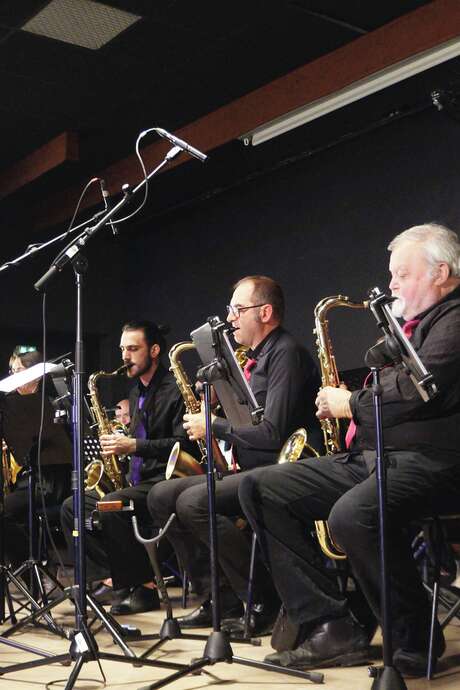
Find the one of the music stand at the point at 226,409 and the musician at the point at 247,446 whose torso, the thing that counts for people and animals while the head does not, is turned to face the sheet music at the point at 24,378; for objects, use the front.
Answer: the musician

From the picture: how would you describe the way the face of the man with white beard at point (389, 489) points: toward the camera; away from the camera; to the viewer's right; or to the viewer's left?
to the viewer's left

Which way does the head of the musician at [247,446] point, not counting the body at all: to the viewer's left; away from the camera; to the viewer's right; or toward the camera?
to the viewer's left

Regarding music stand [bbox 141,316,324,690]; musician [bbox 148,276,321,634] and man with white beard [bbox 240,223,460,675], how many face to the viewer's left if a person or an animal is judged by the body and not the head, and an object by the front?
2

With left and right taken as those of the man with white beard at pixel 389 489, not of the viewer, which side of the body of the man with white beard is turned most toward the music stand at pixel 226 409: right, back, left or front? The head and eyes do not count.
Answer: front

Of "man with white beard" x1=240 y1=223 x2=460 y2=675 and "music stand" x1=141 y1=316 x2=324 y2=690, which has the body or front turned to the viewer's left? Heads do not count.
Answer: the man with white beard

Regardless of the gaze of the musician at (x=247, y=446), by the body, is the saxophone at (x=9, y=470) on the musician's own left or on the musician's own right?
on the musician's own right

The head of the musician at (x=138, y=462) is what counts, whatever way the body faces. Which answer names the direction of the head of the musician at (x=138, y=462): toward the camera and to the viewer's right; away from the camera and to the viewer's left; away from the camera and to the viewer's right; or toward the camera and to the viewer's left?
toward the camera and to the viewer's left

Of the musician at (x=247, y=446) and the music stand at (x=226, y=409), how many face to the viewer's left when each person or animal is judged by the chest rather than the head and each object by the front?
1

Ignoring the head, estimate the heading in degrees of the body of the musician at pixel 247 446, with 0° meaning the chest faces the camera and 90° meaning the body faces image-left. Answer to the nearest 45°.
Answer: approximately 90°

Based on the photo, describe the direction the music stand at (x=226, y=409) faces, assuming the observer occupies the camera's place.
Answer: facing away from the viewer and to the right of the viewer

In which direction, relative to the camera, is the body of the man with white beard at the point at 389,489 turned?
to the viewer's left
